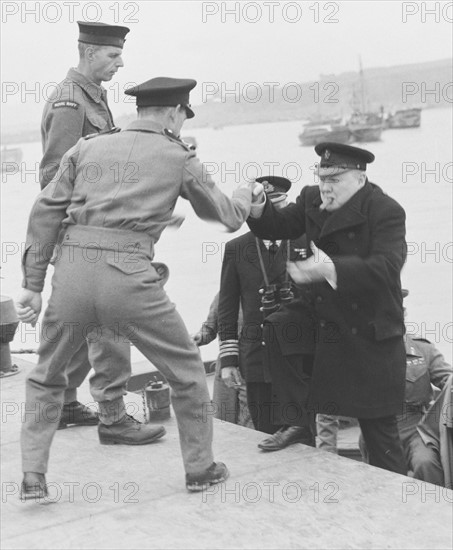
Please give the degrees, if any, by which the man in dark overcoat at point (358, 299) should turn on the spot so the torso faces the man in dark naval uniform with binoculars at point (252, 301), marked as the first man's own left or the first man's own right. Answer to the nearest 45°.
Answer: approximately 90° to the first man's own right

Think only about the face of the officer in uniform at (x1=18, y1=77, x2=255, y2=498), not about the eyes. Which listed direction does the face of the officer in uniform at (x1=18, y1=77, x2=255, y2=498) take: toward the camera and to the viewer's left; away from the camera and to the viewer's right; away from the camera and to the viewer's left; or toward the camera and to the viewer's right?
away from the camera and to the viewer's right

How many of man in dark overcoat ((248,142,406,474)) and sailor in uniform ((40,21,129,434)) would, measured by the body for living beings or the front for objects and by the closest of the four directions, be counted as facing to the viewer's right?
1

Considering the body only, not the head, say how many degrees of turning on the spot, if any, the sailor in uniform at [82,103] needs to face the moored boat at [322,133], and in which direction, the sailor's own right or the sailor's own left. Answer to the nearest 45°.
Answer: approximately 90° to the sailor's own left

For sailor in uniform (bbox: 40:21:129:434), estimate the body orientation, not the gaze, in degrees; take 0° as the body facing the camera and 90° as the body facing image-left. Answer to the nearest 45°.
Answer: approximately 270°

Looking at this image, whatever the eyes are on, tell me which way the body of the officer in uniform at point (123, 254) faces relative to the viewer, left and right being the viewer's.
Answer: facing away from the viewer and to the right of the viewer

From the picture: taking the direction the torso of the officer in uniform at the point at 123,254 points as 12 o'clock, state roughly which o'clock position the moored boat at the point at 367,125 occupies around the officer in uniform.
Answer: The moored boat is roughly at 11 o'clock from the officer in uniform.

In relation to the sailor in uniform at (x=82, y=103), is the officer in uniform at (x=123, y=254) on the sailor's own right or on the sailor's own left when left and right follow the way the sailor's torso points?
on the sailor's own right

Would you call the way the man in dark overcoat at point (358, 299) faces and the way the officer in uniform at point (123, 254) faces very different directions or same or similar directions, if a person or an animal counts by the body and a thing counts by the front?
very different directions

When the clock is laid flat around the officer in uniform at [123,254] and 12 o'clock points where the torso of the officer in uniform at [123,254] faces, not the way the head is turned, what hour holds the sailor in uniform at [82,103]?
the sailor in uniform at [82,103] is roughly at 10 o'clock from the officer in uniform at [123,254].
